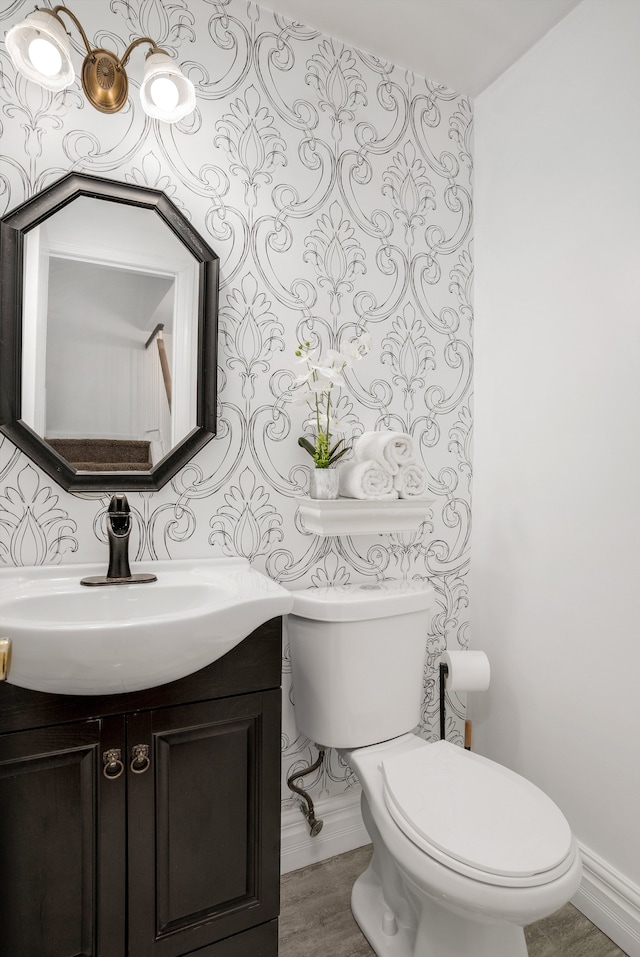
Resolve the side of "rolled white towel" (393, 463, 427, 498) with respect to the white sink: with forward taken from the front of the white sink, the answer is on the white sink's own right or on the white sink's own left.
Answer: on the white sink's own left

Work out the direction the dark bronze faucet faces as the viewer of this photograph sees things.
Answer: facing the viewer

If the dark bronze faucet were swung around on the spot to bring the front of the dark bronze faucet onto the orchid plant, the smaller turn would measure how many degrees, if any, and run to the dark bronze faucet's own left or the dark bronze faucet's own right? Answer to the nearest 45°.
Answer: approximately 90° to the dark bronze faucet's own left

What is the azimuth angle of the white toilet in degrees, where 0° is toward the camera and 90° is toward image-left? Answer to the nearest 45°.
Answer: approximately 315°

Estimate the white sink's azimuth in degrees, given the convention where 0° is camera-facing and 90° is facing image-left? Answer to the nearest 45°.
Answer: approximately 0°

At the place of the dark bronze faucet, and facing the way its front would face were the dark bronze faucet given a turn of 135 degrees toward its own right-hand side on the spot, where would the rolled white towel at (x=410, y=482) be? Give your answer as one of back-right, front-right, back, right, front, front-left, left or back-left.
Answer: back-right

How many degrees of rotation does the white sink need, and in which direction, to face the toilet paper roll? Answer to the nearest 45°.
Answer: approximately 90° to its left

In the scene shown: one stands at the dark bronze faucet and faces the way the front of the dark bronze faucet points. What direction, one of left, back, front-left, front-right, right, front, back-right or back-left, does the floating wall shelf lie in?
left
